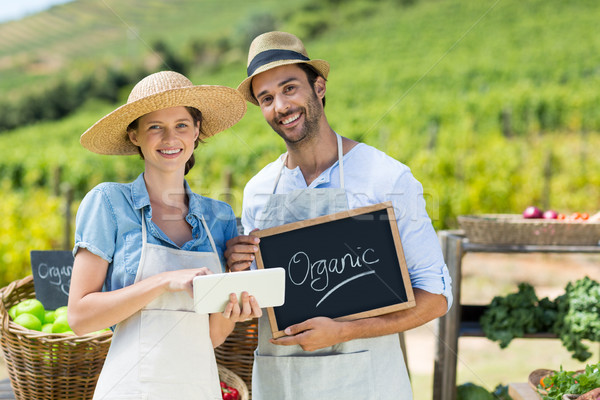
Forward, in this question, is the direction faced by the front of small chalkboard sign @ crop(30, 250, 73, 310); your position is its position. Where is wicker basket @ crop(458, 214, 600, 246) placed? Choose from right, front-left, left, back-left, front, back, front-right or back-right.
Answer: left

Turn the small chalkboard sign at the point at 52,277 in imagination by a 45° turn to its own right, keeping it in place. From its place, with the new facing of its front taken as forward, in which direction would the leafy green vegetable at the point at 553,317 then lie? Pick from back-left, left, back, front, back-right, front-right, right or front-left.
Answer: back-left

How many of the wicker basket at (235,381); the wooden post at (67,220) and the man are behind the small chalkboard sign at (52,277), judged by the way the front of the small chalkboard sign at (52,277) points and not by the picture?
1

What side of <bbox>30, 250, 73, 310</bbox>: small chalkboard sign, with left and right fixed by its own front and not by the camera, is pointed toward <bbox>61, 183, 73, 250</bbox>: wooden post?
back

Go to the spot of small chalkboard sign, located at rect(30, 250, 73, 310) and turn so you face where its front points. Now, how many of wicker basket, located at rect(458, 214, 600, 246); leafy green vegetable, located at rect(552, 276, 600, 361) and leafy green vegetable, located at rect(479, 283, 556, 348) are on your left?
3

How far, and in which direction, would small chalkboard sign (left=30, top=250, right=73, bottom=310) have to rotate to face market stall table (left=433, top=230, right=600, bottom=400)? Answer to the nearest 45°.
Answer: approximately 90° to its left

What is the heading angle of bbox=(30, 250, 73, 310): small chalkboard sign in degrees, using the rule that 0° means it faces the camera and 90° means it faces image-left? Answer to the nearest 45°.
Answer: approximately 0°

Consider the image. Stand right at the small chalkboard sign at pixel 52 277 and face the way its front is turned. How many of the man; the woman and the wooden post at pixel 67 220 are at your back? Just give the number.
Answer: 1
